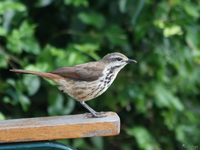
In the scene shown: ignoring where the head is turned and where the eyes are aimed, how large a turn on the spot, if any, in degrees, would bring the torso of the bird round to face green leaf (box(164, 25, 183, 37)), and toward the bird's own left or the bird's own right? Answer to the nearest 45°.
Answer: approximately 45° to the bird's own left

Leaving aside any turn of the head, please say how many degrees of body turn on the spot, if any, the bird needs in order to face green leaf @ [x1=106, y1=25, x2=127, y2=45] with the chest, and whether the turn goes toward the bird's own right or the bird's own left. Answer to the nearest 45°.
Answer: approximately 90° to the bird's own left

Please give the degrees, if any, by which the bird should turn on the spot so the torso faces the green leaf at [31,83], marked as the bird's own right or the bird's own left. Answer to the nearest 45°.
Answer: approximately 135° to the bird's own left

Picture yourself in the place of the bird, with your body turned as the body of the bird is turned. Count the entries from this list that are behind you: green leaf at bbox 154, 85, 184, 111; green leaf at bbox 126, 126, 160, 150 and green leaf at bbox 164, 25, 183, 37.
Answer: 0

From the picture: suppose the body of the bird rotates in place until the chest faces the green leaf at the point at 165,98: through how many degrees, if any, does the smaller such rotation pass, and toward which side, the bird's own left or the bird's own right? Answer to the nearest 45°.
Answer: approximately 45° to the bird's own left

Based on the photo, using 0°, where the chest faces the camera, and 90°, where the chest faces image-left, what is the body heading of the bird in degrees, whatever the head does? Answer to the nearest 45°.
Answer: approximately 270°

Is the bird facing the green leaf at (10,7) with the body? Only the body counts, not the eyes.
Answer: no
